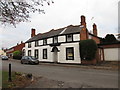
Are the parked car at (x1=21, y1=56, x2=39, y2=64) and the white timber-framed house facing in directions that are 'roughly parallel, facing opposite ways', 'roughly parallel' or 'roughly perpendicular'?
roughly perpendicular

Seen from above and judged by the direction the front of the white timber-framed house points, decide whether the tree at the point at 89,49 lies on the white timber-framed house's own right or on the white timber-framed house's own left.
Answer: on the white timber-framed house's own left

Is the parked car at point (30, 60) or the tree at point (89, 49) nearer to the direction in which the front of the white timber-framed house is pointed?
the parked car

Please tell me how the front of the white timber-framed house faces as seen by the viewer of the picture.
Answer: facing the viewer and to the left of the viewer

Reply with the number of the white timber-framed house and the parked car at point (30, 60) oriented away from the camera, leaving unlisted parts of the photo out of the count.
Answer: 0
